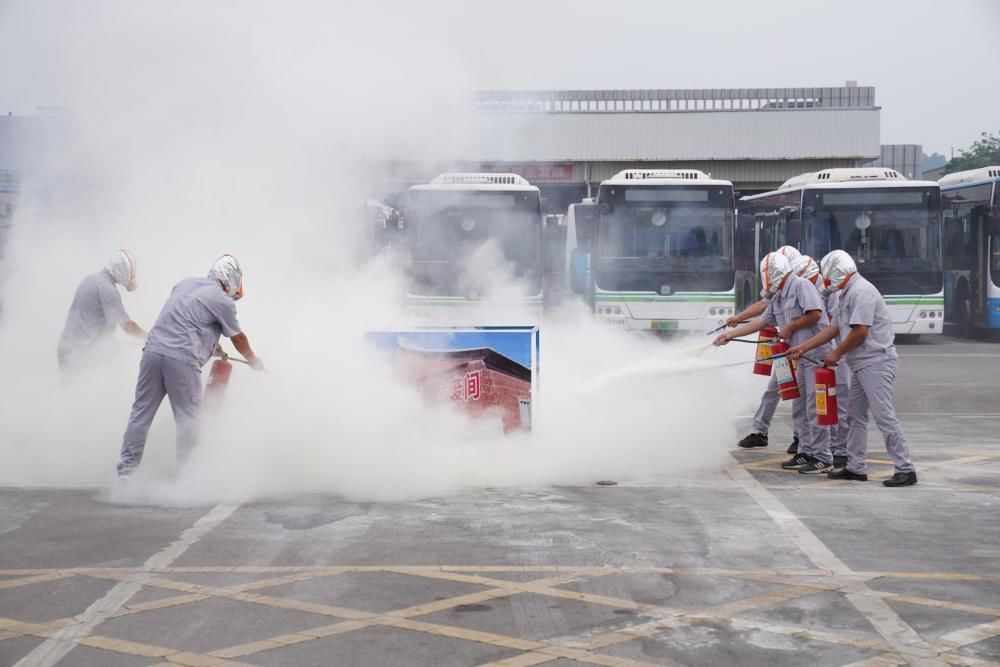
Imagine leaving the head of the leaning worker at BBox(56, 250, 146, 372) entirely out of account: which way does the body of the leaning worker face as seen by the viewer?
to the viewer's right

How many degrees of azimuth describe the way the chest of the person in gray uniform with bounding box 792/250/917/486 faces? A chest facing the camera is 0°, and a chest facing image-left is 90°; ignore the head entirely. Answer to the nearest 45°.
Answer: approximately 90°

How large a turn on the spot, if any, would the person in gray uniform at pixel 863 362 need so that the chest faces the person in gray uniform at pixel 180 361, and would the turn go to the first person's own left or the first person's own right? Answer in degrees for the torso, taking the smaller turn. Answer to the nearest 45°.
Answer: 0° — they already face them

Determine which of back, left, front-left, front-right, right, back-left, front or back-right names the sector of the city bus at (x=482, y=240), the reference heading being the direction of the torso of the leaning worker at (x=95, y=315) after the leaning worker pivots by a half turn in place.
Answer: back-right

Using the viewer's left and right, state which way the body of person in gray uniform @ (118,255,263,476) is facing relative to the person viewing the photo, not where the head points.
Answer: facing away from the viewer and to the right of the viewer

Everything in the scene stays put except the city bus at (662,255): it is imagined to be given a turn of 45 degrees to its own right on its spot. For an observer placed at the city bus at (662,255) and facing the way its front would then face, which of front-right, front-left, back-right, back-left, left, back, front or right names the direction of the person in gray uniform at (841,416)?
front-left

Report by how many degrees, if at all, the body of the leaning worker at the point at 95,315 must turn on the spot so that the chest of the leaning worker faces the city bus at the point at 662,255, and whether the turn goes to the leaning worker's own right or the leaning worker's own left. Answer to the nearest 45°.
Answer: approximately 45° to the leaning worker's own left

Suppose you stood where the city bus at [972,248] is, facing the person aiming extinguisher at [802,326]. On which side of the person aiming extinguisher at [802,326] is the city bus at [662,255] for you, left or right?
right

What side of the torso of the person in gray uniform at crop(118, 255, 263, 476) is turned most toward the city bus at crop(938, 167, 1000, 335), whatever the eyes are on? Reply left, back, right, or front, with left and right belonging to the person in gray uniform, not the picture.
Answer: front

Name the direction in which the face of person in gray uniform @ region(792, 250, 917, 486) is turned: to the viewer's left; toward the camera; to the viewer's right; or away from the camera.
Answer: to the viewer's left

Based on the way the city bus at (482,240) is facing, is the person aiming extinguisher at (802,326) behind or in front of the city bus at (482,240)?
in front

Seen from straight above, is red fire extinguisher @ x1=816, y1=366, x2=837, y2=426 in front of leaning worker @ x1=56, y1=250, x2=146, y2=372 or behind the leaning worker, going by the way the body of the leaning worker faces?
in front

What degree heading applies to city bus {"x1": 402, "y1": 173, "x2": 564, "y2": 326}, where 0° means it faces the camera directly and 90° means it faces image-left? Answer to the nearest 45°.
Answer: approximately 0°

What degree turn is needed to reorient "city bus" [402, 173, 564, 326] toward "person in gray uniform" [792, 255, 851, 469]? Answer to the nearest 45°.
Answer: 0° — it already faces them
